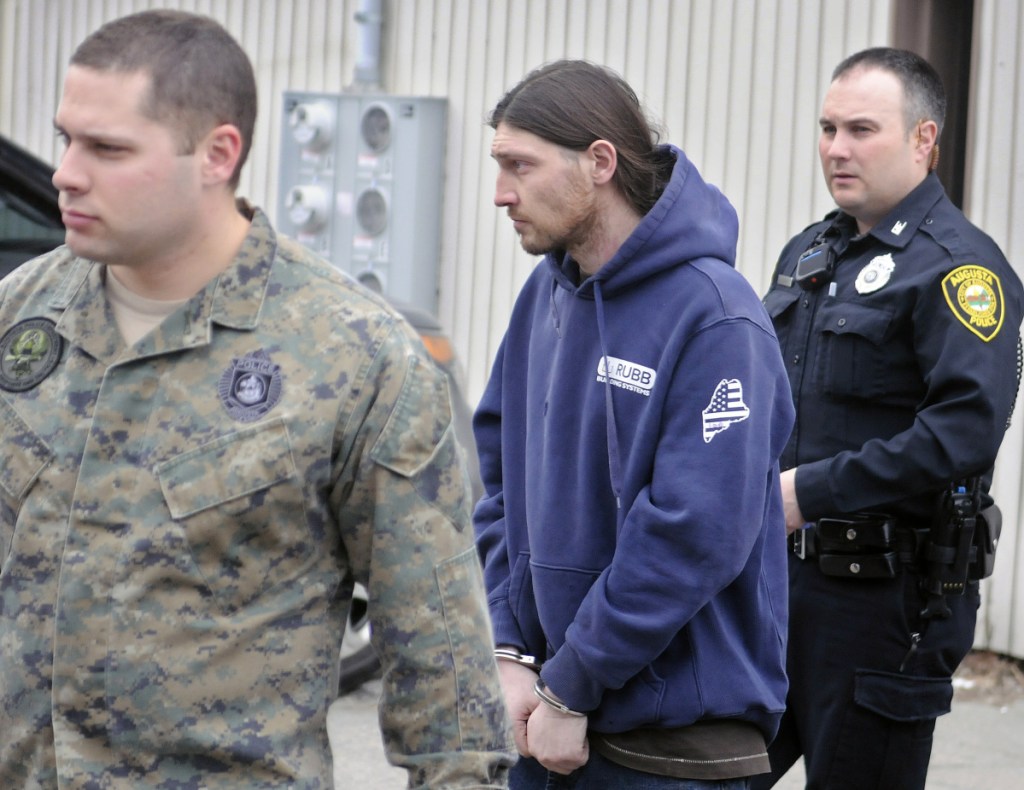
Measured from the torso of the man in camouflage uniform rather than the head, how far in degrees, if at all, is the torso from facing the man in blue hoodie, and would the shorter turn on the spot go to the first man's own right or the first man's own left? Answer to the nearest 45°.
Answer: approximately 180°

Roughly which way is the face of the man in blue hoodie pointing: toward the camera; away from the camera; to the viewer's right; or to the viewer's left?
to the viewer's left

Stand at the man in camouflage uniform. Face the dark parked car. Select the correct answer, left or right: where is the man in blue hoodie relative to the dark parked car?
right

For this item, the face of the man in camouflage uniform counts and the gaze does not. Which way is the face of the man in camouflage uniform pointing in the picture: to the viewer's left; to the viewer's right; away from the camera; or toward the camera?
to the viewer's left

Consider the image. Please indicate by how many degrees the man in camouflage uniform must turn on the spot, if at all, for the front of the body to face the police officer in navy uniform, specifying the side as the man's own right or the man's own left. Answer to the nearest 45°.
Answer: approximately 180°

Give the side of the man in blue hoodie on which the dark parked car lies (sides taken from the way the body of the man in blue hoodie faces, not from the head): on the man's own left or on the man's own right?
on the man's own right

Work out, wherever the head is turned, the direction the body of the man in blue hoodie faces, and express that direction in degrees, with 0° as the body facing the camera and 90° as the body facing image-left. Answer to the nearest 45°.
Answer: approximately 45°

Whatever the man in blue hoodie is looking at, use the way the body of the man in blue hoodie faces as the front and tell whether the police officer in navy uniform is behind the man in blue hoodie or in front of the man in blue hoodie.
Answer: behind

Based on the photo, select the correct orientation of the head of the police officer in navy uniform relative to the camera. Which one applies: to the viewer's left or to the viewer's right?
to the viewer's left
